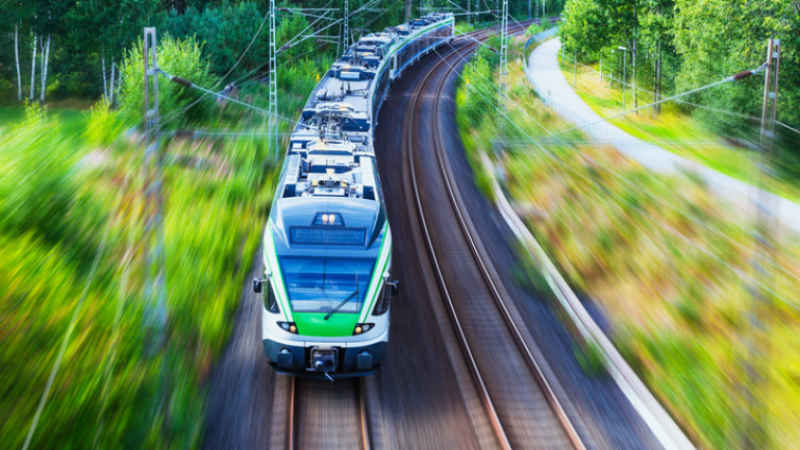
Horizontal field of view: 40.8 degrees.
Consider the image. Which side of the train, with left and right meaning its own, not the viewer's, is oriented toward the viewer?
front

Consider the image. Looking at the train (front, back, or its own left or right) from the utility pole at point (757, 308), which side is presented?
left

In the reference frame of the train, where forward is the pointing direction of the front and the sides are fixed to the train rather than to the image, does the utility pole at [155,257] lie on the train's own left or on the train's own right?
on the train's own right
